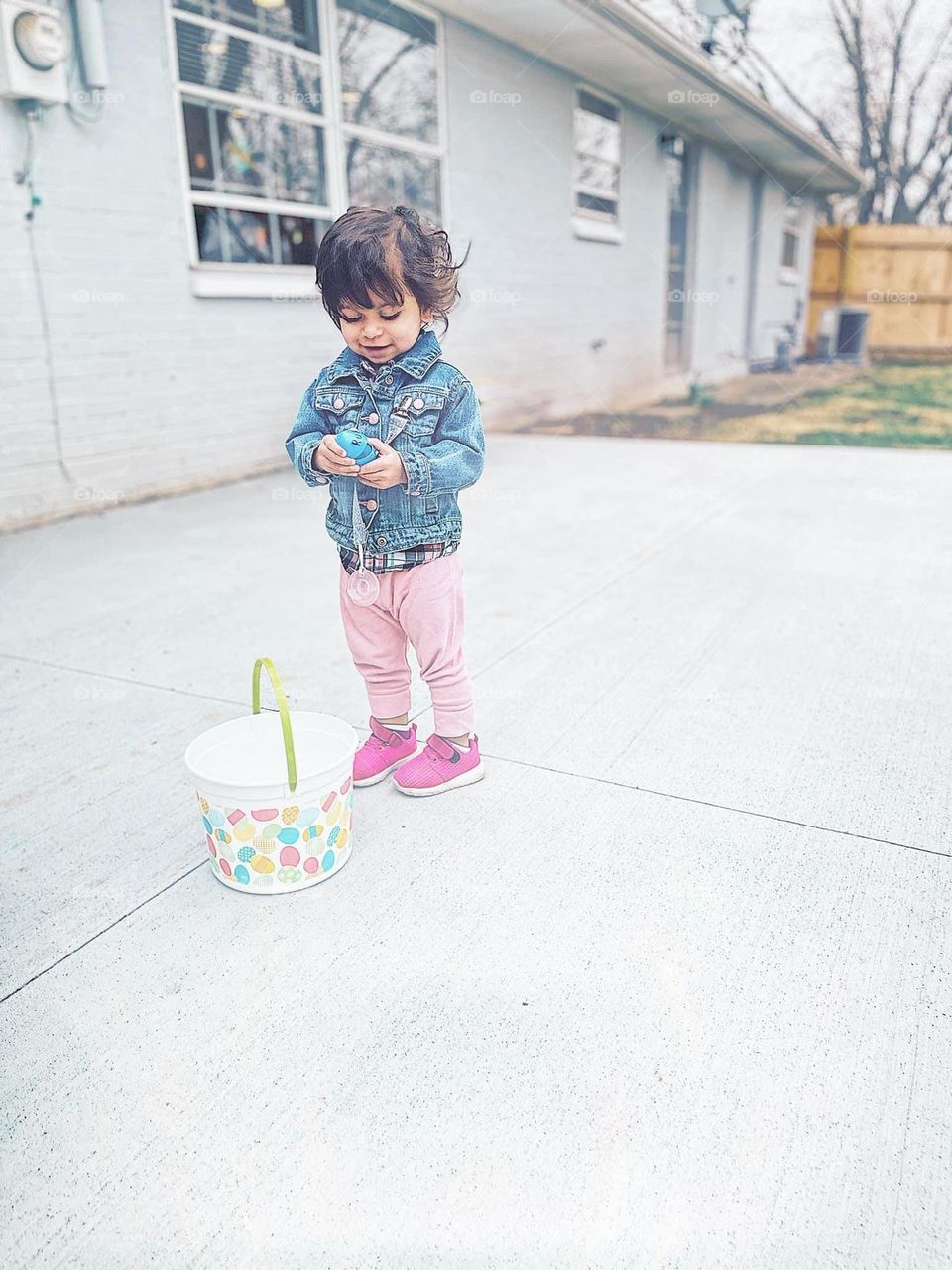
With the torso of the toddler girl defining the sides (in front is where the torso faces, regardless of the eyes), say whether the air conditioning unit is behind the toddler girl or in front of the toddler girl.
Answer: behind

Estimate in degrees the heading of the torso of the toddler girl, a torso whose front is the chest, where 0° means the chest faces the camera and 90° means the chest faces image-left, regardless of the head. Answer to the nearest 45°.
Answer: approximately 45°

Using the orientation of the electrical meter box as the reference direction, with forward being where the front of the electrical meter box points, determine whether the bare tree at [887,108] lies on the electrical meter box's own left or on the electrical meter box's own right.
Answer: on the electrical meter box's own left

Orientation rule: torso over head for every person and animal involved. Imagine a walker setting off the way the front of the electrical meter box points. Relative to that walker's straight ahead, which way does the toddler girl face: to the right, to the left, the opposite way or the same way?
to the right

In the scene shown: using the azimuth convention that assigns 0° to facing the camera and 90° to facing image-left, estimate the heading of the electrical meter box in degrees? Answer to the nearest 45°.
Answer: approximately 315°

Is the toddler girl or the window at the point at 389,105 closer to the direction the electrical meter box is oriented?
the toddler girl

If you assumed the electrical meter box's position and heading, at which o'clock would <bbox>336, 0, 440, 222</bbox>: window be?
The window is roughly at 9 o'clock from the electrical meter box.

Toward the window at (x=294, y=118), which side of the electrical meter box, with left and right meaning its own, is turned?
left

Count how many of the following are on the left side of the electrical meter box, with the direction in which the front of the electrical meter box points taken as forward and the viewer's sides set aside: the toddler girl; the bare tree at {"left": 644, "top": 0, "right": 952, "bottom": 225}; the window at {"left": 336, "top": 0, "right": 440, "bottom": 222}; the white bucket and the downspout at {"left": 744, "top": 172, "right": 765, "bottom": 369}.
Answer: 3

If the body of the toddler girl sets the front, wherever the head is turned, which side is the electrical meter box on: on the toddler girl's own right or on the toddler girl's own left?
on the toddler girl's own right
